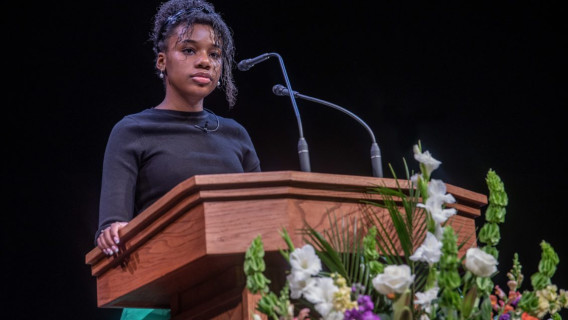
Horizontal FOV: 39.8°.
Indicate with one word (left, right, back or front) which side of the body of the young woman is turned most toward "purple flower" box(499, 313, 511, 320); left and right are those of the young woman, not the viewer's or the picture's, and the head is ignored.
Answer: front

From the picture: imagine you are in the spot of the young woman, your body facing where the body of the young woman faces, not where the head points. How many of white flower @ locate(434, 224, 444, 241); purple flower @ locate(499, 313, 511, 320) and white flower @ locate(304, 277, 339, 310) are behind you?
0

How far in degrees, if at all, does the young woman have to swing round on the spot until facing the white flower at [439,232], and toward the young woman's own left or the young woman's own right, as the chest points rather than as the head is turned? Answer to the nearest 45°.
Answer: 0° — they already face it

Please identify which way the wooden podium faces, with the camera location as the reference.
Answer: facing the viewer and to the right of the viewer

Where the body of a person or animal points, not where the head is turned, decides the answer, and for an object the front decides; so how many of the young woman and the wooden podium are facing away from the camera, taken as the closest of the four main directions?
0

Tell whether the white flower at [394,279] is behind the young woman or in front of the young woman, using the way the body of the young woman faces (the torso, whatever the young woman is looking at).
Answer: in front

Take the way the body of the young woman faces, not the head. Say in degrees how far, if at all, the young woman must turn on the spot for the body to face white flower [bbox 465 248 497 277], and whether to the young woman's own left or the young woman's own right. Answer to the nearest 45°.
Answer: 0° — they already face it

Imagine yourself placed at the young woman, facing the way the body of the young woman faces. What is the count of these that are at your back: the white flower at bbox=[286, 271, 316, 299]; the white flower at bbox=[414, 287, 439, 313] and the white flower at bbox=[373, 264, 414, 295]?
0

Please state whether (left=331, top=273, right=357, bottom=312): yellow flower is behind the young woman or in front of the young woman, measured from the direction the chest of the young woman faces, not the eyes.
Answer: in front

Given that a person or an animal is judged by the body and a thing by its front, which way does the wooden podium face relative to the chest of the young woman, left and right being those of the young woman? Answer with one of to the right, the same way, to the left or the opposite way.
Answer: the same way
